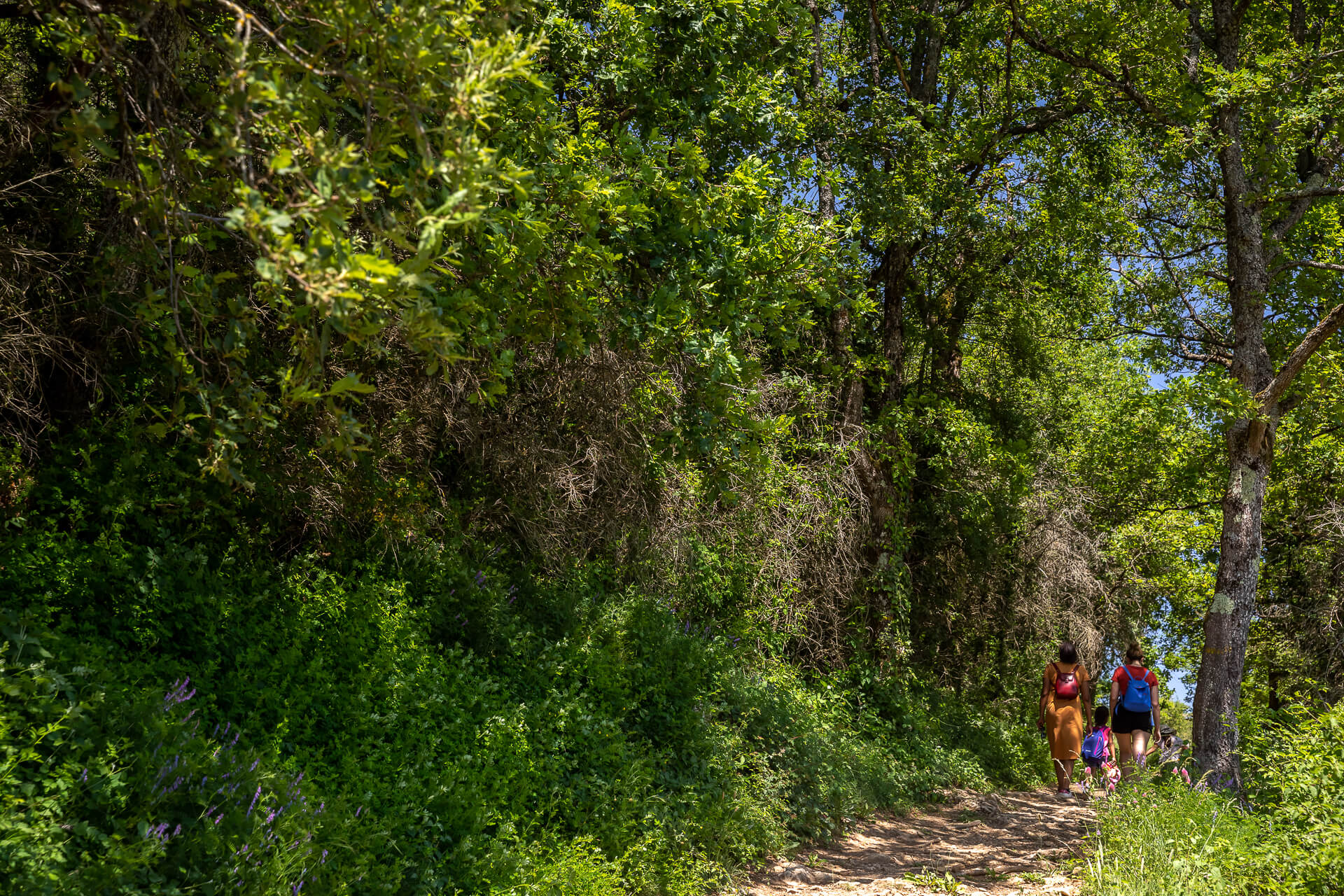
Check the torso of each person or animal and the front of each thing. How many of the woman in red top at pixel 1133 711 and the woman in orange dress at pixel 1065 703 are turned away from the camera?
2

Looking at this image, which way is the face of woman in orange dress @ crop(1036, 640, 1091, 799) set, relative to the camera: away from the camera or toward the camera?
away from the camera

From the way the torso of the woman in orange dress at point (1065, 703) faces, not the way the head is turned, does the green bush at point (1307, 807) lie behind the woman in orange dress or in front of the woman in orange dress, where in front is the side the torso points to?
behind

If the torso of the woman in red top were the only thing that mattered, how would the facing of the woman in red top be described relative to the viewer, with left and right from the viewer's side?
facing away from the viewer

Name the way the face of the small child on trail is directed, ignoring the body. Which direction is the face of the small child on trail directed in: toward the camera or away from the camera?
away from the camera

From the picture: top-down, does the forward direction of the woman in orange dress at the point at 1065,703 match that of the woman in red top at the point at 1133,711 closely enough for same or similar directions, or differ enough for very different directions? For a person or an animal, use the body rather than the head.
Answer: same or similar directions

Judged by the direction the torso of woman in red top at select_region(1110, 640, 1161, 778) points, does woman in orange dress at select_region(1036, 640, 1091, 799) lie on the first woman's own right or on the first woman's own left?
on the first woman's own left

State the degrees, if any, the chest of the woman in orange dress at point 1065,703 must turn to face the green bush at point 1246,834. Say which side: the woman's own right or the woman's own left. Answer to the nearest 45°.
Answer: approximately 180°

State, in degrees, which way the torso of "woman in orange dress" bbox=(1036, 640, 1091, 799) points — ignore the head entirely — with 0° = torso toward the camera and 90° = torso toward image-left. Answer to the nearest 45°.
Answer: approximately 180°

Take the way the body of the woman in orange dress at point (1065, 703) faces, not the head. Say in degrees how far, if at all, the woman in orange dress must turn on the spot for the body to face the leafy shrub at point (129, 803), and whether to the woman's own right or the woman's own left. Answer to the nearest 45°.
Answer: approximately 180°

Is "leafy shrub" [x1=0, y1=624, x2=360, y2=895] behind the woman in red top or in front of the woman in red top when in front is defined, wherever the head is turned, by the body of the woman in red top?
behind
